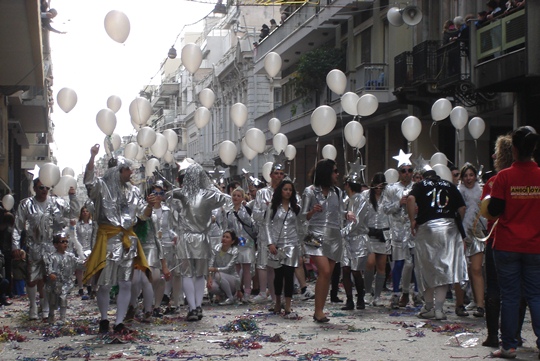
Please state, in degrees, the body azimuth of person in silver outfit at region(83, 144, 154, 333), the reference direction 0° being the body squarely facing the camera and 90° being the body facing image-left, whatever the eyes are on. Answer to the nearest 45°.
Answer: approximately 315°

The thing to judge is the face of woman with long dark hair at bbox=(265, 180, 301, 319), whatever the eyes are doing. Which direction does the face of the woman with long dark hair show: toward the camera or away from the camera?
toward the camera

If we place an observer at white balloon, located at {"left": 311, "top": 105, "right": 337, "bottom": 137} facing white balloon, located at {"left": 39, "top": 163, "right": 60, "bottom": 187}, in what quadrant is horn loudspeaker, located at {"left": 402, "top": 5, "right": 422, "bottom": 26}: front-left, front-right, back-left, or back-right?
back-right

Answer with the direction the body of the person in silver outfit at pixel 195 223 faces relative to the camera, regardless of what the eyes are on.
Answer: away from the camera

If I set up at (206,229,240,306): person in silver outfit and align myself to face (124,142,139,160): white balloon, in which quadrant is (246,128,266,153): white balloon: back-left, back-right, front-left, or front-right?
front-right

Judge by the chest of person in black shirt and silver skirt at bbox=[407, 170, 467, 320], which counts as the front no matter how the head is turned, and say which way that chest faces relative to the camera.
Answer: away from the camera

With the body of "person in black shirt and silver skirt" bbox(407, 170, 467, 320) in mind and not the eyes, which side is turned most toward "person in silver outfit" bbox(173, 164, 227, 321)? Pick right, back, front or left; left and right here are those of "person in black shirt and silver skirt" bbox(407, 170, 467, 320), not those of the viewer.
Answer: left

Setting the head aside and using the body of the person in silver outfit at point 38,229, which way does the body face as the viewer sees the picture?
toward the camera

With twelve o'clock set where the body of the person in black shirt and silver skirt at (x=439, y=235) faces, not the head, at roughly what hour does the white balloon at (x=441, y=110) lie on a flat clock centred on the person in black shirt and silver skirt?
The white balloon is roughly at 12 o'clock from the person in black shirt and silver skirt.

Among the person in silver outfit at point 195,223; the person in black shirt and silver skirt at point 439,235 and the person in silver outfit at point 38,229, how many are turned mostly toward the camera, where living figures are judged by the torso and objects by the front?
1

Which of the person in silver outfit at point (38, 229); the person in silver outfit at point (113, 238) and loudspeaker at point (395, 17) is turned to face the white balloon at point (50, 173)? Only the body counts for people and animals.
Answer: the loudspeaker

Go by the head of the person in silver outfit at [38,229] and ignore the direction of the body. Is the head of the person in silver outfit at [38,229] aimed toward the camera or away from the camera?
toward the camera

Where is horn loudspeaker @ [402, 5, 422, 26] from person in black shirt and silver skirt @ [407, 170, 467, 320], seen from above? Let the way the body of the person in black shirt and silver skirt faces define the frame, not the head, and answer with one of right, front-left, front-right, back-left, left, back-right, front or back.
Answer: front

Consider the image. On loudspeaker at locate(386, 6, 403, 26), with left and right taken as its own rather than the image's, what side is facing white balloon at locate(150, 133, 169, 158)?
front

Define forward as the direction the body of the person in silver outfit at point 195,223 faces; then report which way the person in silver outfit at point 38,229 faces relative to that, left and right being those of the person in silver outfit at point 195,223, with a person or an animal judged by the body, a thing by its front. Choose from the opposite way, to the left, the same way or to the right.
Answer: the opposite way
